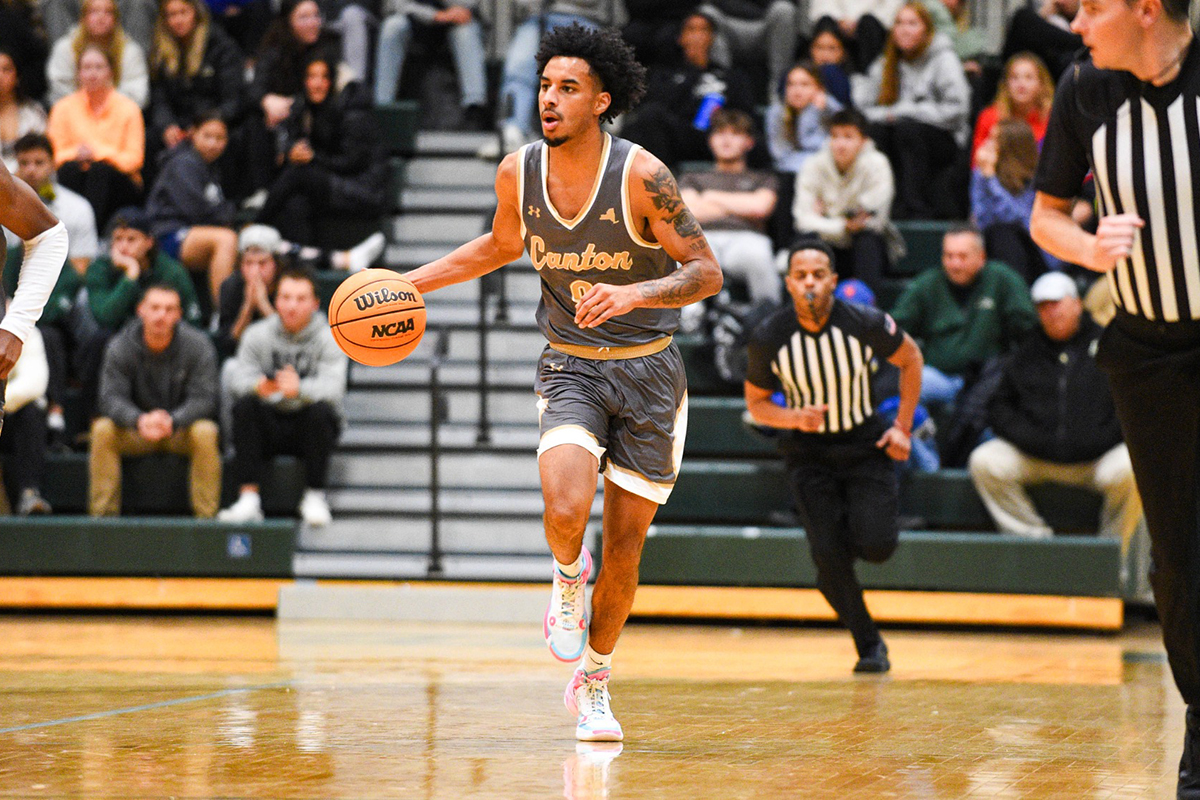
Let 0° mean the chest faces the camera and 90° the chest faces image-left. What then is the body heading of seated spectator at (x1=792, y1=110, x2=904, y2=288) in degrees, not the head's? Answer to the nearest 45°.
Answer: approximately 0°

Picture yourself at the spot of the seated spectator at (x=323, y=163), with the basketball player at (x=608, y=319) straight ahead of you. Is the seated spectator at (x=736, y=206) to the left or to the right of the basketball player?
left

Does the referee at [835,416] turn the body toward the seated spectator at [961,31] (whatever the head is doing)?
no

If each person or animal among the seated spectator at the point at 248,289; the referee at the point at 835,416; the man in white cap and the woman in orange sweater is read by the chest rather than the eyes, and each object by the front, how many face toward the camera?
4

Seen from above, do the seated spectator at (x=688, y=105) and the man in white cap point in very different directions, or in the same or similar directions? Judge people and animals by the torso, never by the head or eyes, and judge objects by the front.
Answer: same or similar directions

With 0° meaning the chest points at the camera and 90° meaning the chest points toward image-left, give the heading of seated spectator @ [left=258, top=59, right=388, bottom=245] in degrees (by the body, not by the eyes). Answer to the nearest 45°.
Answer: approximately 45°

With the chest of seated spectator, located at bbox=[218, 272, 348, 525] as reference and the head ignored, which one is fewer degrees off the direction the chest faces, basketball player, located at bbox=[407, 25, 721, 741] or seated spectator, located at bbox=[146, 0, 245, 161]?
the basketball player

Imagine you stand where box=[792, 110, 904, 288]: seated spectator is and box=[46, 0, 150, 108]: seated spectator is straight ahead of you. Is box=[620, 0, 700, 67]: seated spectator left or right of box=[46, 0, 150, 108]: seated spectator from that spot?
right

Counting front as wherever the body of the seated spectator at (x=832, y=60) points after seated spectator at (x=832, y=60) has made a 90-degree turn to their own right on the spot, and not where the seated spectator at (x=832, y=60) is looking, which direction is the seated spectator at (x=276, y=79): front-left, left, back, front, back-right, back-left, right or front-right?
front

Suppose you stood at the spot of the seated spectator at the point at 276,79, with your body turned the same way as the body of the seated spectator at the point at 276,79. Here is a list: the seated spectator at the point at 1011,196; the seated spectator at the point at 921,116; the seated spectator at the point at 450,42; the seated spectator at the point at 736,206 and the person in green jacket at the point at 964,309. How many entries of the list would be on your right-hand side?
0

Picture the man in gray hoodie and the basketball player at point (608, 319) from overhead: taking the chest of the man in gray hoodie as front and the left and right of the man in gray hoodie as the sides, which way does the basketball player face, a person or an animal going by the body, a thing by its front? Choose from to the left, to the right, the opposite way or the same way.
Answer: the same way

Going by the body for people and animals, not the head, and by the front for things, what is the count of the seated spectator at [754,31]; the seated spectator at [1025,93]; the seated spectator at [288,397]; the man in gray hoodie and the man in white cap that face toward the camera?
5

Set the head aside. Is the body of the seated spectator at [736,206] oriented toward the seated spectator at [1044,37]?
no

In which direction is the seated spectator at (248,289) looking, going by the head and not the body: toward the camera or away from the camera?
toward the camera

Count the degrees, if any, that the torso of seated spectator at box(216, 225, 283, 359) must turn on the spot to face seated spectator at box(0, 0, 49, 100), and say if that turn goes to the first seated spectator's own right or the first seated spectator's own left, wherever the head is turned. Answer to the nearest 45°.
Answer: approximately 135° to the first seated spectator's own right

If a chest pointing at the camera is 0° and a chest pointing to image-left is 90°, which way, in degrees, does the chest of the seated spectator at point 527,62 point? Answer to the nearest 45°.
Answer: approximately 45°

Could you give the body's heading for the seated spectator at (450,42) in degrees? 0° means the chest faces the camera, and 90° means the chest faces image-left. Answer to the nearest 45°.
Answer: approximately 0°

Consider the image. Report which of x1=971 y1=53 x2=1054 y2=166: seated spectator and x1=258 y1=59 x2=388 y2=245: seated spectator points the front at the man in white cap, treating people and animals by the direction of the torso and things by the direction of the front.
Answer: x1=971 y1=53 x2=1054 y2=166: seated spectator

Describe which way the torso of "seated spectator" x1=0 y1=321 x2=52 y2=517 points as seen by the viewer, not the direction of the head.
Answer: toward the camera

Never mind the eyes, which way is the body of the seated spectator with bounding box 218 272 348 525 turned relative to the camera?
toward the camera

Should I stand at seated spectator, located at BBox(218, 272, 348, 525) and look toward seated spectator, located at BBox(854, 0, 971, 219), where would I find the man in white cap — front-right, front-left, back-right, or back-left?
front-right
